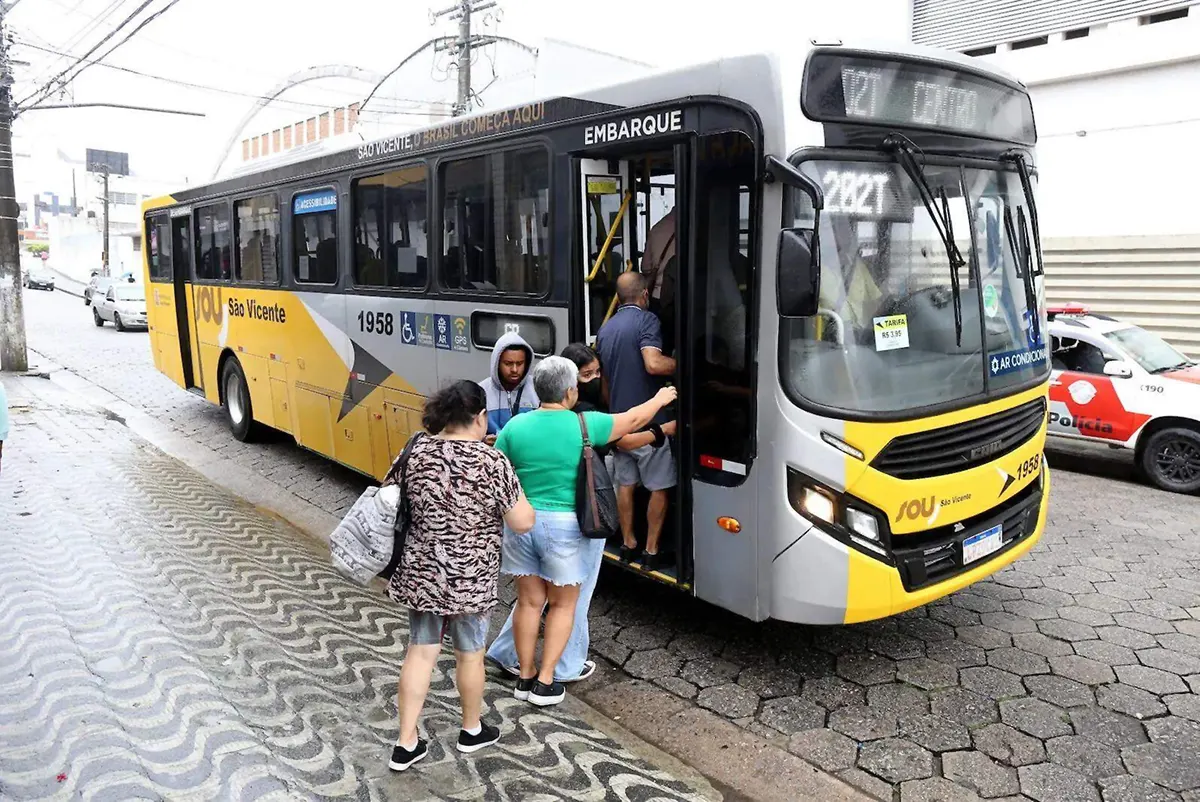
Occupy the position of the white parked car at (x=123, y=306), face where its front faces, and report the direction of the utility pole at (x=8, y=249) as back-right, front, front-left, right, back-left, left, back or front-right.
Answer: front-right

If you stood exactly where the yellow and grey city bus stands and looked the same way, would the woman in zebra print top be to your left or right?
on your right

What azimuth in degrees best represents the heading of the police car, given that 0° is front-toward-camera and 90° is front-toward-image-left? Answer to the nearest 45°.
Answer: approximately 315°

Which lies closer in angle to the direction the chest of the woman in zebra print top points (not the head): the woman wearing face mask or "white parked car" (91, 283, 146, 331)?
the woman wearing face mask

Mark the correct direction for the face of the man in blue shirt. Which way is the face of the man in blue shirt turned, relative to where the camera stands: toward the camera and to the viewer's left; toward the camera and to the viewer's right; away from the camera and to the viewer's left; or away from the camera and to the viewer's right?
away from the camera and to the viewer's right

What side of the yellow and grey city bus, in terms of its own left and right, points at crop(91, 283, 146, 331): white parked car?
back

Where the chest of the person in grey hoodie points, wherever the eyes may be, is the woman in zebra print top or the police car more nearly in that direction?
the woman in zebra print top

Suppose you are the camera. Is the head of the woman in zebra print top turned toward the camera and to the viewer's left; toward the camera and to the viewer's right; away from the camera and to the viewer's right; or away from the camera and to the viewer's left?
away from the camera and to the viewer's right

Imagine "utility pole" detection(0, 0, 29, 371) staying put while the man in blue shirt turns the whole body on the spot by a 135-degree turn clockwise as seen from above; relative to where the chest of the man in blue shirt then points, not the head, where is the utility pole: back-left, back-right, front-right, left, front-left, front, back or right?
back-right

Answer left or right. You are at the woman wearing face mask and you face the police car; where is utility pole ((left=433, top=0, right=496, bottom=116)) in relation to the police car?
left
